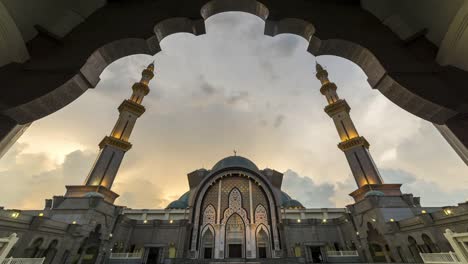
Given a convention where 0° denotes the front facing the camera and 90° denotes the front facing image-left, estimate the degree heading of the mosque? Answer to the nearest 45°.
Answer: approximately 0°

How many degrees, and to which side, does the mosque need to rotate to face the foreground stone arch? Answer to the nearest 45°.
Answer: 0° — it already faces it
